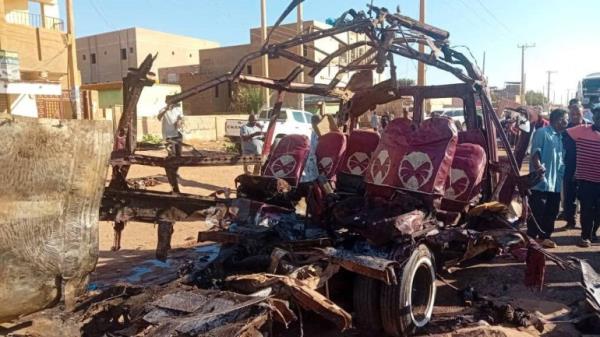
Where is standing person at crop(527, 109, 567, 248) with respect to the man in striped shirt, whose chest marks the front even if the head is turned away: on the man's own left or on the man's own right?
on the man's own right

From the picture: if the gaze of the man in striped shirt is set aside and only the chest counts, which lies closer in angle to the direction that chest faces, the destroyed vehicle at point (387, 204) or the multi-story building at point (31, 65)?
the destroyed vehicle

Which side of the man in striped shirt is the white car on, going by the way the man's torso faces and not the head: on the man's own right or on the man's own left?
on the man's own right

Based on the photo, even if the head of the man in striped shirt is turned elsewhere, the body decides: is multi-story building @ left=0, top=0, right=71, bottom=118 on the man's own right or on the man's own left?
on the man's own right

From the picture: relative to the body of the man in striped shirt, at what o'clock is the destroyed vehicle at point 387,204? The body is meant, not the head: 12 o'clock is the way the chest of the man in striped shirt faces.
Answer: The destroyed vehicle is roughly at 1 o'clock from the man in striped shirt.

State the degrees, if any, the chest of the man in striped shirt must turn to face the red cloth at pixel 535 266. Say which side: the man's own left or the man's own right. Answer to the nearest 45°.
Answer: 0° — they already face it
